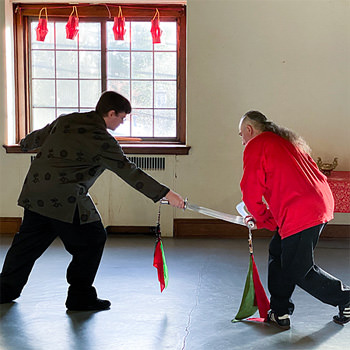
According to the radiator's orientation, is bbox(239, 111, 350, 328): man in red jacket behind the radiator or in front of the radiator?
in front

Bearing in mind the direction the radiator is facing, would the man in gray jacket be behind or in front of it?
in front

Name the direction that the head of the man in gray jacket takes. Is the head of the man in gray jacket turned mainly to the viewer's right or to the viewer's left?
to the viewer's right

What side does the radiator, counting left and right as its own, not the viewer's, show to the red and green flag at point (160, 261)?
front

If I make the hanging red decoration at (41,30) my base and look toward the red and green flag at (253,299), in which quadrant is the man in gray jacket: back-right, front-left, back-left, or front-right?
front-right

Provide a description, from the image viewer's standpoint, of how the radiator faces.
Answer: facing the viewer

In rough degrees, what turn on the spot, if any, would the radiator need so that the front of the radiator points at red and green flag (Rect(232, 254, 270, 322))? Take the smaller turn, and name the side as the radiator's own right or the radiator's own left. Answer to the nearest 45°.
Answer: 0° — it already faces it
